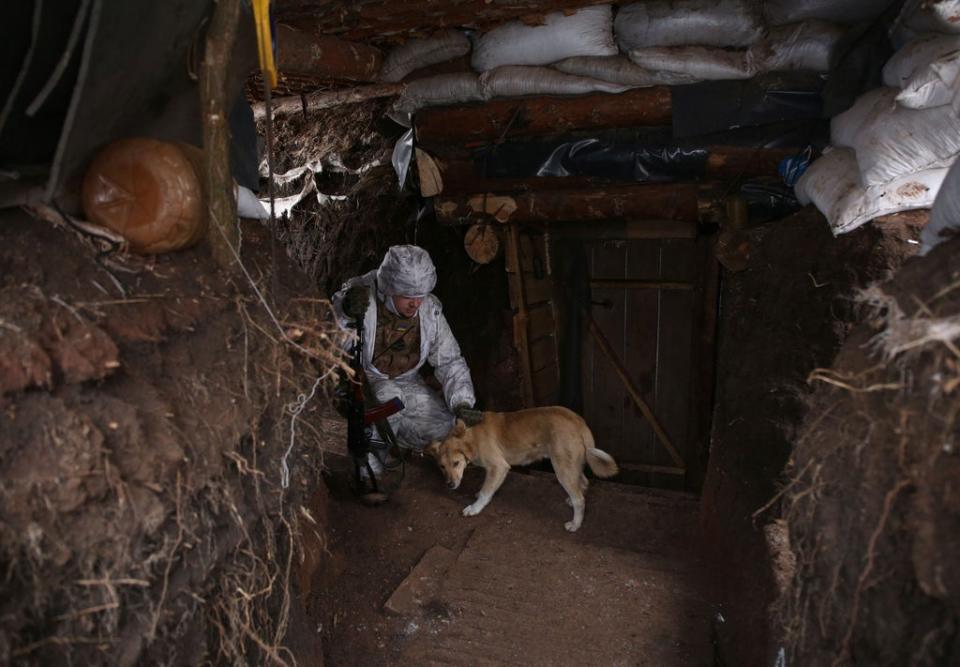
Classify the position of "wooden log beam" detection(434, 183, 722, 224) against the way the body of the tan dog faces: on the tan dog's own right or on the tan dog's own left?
on the tan dog's own right

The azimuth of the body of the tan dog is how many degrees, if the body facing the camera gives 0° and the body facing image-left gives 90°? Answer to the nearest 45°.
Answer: approximately 90°

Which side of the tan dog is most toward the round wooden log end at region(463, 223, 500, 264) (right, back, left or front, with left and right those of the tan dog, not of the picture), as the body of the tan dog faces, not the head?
right
